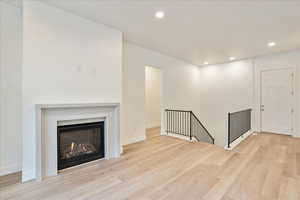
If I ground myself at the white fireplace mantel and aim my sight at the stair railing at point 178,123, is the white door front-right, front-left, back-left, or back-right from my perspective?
front-right

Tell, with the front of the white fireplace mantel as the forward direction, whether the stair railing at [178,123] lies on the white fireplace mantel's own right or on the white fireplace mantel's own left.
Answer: on the white fireplace mantel's own left

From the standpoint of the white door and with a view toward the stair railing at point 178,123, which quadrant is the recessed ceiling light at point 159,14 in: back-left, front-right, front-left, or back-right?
front-left

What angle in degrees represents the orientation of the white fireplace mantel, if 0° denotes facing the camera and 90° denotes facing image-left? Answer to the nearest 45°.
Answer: approximately 315°
